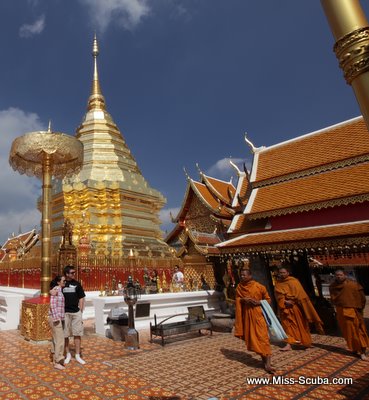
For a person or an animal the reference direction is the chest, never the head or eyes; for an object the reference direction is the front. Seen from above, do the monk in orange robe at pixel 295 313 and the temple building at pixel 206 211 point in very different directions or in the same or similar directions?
same or similar directions

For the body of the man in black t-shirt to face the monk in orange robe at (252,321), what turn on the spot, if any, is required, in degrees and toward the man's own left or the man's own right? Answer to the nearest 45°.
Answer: approximately 45° to the man's own left

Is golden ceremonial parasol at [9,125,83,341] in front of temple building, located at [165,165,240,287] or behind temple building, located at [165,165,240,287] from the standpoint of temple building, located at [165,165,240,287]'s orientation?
in front

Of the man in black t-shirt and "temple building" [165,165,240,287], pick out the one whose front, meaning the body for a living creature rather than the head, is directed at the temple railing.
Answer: the temple building

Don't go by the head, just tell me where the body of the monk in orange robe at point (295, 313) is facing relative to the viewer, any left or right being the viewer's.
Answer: facing the viewer and to the left of the viewer

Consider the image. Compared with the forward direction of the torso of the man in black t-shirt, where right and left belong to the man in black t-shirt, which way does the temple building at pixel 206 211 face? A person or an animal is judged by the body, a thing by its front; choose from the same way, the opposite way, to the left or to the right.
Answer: to the right

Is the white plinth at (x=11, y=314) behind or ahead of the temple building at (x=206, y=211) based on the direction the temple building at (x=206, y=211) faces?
ahead

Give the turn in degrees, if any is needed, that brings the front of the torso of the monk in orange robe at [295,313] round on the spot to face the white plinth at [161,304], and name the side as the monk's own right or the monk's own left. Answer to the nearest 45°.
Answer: approximately 90° to the monk's own right

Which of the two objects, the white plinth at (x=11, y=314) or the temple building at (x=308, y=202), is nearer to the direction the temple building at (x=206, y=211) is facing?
the white plinth

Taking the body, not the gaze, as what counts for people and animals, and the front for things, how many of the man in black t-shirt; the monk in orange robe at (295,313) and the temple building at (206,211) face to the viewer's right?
0

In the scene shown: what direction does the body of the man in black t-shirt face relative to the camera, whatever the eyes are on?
toward the camera

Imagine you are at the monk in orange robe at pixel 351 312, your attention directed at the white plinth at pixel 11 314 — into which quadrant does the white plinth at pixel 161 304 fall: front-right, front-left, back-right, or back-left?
front-right

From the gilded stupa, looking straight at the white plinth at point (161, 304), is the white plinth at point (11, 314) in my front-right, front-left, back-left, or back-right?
front-right

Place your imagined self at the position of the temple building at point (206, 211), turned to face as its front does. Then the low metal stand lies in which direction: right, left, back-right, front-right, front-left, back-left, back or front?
front-left
